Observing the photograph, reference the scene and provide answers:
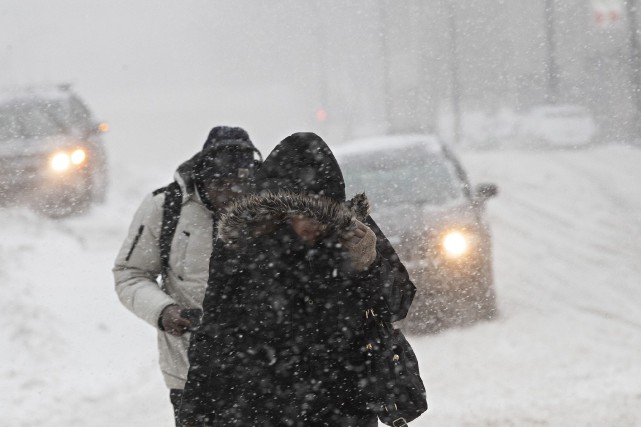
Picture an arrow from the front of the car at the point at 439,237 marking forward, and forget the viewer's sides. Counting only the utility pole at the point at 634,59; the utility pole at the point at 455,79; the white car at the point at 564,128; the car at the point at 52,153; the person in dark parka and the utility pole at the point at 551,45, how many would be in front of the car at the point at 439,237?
1

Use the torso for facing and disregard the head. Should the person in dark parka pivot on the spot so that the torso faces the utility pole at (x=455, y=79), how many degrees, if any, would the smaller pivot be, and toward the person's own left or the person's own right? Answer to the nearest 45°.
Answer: approximately 180°

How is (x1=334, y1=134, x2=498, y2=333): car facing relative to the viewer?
toward the camera

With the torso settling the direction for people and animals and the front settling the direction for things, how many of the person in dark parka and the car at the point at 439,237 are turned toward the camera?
2

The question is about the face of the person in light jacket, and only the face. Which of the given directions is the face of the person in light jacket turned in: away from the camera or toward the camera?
toward the camera

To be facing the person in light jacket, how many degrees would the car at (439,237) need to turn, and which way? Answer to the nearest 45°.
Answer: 0° — it already faces them

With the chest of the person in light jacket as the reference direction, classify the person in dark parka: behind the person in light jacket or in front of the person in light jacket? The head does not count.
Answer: in front

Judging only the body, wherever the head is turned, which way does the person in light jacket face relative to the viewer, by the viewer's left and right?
facing the viewer and to the right of the viewer

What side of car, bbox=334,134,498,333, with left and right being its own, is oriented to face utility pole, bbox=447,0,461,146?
back

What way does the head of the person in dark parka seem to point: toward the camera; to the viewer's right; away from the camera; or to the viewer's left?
toward the camera

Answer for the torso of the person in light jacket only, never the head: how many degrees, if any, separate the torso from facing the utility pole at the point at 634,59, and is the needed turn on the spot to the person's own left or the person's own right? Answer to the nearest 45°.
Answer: approximately 90° to the person's own left

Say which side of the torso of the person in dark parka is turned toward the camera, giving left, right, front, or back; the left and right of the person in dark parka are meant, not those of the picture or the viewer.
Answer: front

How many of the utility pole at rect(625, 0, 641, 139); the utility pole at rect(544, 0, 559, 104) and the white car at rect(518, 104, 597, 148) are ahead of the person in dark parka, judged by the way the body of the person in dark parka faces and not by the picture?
0

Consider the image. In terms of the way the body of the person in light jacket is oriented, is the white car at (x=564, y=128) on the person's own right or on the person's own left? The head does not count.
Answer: on the person's own left

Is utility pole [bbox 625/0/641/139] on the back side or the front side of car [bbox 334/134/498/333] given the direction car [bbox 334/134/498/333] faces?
on the back side

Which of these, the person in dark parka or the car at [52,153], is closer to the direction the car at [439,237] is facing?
the person in dark parka

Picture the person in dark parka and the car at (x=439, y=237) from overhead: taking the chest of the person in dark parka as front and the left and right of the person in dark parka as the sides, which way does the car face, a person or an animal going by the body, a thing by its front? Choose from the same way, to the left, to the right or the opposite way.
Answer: the same way
